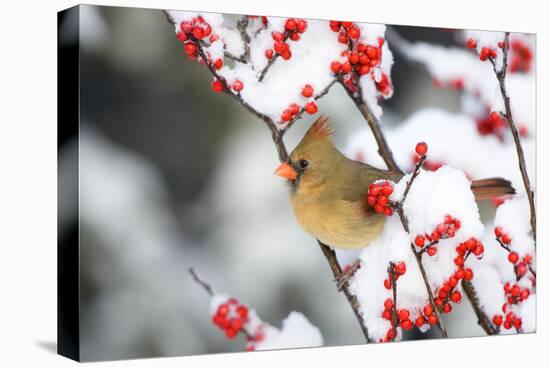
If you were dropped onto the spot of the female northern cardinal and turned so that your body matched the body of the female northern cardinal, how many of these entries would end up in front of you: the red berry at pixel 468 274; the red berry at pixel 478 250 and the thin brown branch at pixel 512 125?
0

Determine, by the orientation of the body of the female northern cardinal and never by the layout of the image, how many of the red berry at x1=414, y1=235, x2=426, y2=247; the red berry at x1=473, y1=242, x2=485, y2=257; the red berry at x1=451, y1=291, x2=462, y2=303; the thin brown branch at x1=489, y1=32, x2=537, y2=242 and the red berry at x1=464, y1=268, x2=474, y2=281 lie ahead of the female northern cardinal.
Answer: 0

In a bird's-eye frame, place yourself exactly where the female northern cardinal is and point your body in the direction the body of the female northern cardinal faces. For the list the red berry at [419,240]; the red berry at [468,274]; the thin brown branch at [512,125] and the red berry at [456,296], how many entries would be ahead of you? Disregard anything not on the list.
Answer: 0

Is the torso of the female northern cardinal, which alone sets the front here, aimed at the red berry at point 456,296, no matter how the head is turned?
no

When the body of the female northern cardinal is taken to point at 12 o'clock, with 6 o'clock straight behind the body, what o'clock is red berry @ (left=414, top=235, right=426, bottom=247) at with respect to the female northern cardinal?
The red berry is roughly at 7 o'clock from the female northern cardinal.

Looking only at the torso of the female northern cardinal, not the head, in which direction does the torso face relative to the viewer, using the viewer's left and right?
facing to the left of the viewer

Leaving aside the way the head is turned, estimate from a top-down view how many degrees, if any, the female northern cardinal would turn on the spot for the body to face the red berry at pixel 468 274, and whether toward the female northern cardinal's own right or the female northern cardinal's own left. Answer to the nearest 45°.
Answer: approximately 135° to the female northern cardinal's own left
